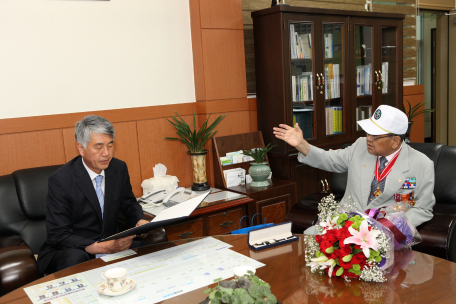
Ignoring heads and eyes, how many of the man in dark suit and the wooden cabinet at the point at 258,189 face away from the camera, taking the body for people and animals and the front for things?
0

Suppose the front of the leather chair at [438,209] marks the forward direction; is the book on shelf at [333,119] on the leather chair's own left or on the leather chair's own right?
on the leather chair's own right

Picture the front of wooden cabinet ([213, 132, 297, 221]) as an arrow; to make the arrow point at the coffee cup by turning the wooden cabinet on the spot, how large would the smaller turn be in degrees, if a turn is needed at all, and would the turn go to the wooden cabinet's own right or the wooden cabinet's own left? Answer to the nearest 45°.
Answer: approximately 45° to the wooden cabinet's own right

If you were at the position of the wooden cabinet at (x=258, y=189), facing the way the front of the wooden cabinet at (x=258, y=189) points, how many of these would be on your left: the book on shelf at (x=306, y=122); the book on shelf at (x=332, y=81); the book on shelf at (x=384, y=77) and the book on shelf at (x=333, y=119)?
4

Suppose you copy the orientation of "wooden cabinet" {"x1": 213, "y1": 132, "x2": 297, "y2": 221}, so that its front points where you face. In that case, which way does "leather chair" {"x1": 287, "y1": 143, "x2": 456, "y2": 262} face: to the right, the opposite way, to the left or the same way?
to the right

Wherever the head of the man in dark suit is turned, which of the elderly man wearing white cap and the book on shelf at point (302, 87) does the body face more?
the elderly man wearing white cap

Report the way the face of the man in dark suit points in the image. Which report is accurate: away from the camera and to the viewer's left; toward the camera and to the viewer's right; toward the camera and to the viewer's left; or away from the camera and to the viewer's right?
toward the camera and to the viewer's right

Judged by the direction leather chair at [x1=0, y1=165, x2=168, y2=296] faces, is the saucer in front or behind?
in front
